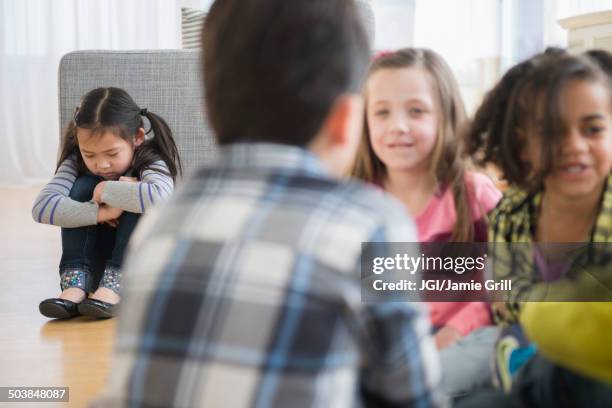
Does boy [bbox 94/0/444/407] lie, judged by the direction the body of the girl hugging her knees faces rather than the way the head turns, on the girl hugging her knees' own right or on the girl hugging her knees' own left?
on the girl hugging her knees' own left

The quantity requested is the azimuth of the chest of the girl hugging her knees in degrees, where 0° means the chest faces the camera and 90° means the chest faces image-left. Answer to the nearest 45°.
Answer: approximately 45°
